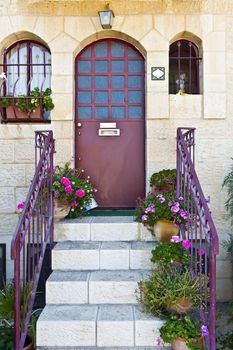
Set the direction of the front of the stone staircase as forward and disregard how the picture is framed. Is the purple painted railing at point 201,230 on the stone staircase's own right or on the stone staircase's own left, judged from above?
on the stone staircase's own left

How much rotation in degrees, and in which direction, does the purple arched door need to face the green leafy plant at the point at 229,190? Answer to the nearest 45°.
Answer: approximately 90° to its left

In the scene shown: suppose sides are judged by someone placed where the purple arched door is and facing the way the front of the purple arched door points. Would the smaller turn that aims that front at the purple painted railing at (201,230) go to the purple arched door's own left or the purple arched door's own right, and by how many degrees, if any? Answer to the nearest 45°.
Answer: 0° — it already faces it

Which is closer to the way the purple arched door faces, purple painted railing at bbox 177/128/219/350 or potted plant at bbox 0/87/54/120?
the purple painted railing

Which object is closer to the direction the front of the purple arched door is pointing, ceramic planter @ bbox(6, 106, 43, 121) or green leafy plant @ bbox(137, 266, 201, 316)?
the green leafy plant

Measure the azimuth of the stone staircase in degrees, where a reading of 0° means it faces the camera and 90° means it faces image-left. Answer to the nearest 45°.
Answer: approximately 0°

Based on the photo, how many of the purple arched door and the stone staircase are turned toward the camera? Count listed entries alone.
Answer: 2
